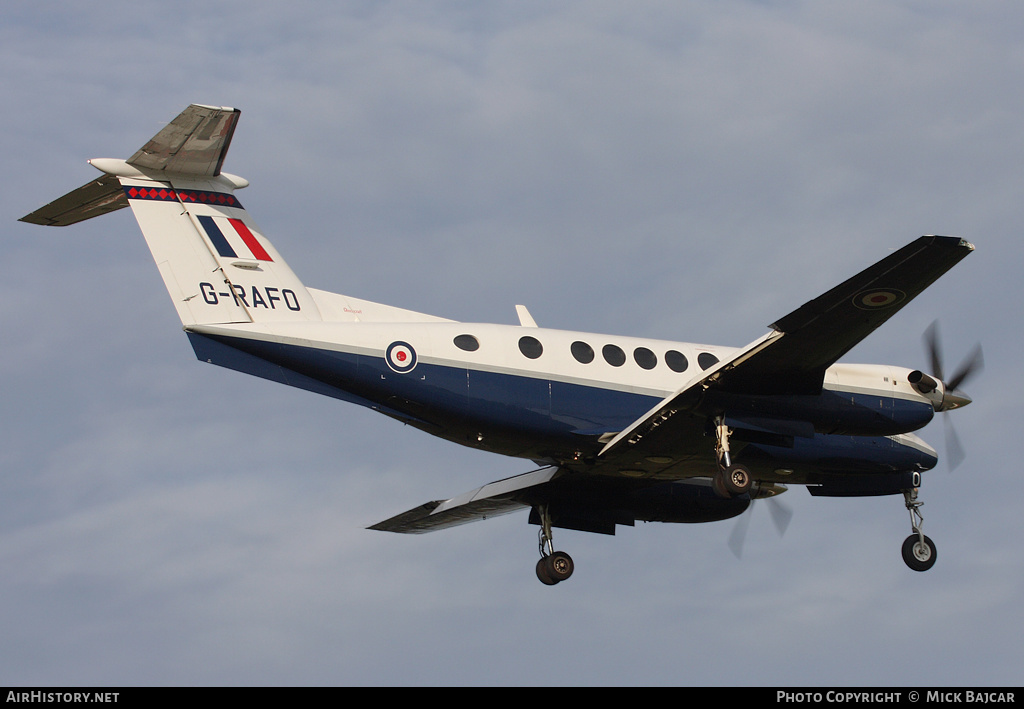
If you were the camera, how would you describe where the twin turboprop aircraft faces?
facing away from the viewer and to the right of the viewer
